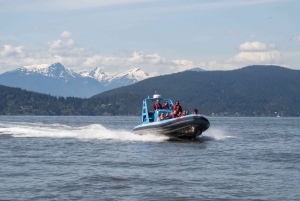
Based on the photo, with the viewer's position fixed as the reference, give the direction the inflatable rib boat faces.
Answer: facing the viewer and to the right of the viewer
